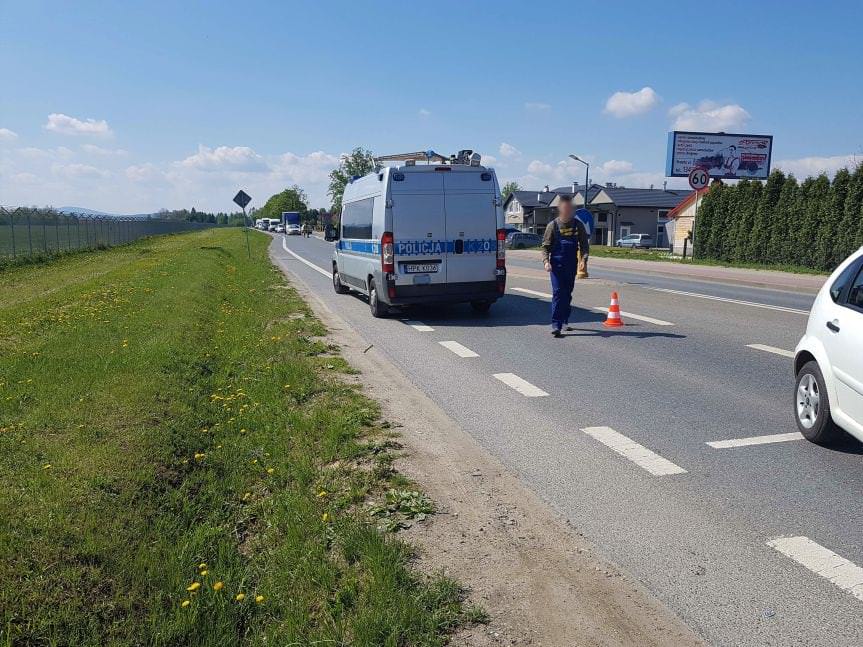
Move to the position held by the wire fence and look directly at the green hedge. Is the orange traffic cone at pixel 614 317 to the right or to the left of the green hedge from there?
right

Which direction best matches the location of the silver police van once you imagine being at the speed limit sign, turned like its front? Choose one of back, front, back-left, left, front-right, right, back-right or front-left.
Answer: front

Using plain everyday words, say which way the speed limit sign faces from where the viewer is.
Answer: facing the viewer

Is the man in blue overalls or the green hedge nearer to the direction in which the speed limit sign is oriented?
the man in blue overalls

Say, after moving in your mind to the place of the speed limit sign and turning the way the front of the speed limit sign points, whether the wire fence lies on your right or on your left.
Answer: on your right

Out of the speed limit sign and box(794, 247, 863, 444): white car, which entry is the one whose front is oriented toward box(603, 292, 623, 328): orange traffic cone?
the speed limit sign

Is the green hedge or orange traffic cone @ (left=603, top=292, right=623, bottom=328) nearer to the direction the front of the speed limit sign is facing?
the orange traffic cone

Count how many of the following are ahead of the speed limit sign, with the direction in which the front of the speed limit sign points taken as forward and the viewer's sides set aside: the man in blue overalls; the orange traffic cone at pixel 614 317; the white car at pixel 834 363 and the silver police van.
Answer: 4

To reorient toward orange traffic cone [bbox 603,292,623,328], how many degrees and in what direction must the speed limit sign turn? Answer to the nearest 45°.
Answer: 0° — it already faces it
